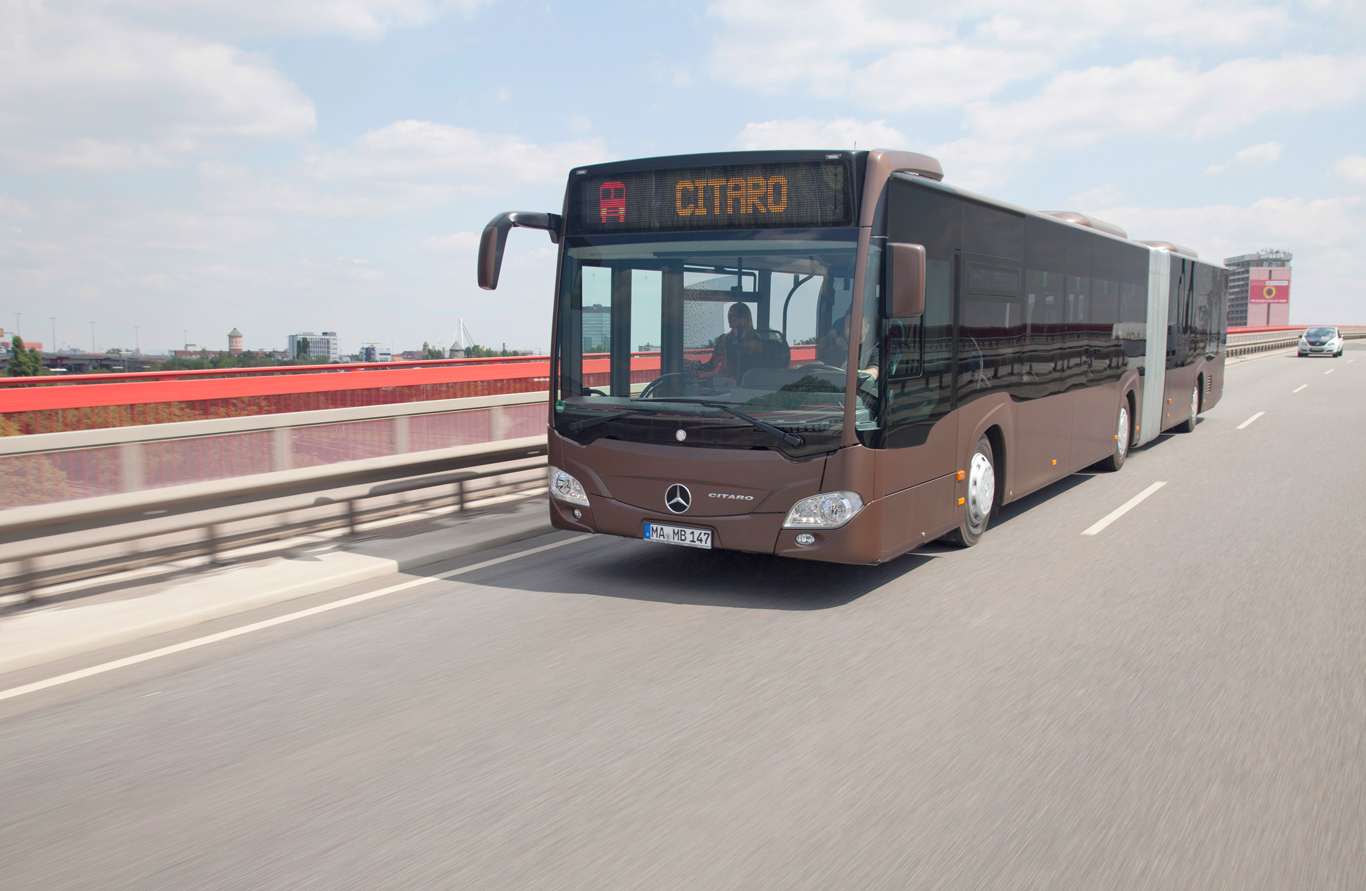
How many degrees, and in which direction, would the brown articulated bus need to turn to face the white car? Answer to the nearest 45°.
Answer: approximately 180°

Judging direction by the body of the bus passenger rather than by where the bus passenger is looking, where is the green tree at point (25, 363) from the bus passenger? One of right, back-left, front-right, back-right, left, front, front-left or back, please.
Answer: right

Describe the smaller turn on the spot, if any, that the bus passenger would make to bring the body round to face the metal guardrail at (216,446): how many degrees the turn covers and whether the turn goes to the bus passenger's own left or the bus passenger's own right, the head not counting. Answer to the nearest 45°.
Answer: approximately 45° to the bus passenger's own right

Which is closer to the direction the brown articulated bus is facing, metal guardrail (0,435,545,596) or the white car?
the metal guardrail

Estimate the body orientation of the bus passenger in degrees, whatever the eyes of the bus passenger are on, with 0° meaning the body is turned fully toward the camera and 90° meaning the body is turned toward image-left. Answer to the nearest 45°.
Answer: approximately 45°

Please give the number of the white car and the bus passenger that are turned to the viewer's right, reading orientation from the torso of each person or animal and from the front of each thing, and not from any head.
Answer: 0

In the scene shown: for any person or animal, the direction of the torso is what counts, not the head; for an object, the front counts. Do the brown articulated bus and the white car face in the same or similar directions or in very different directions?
same or similar directions

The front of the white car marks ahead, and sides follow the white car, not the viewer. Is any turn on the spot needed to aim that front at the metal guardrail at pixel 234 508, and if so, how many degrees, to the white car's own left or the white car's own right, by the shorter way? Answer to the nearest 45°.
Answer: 0° — it already faces it

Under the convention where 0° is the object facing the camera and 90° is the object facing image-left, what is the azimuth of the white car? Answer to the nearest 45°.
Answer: approximately 0°

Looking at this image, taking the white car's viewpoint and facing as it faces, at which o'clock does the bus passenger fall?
The bus passenger is roughly at 12 o'clock from the white car.

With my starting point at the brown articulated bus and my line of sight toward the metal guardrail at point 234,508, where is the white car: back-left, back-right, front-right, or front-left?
back-right

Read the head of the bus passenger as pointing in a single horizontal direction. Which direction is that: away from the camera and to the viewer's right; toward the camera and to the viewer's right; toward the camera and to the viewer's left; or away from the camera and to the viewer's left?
toward the camera and to the viewer's left

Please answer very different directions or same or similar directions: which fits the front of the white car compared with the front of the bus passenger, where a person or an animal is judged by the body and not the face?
same or similar directions
